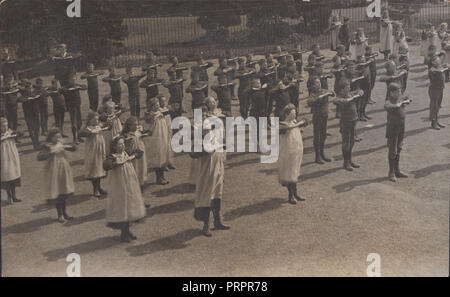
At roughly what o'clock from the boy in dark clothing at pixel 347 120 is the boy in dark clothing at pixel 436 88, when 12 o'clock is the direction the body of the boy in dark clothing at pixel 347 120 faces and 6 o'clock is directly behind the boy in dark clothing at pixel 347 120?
the boy in dark clothing at pixel 436 88 is roughly at 9 o'clock from the boy in dark clothing at pixel 347 120.

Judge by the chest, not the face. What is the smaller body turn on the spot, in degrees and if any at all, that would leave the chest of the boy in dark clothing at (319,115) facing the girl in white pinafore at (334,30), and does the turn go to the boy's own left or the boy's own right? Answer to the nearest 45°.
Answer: approximately 135° to the boy's own left

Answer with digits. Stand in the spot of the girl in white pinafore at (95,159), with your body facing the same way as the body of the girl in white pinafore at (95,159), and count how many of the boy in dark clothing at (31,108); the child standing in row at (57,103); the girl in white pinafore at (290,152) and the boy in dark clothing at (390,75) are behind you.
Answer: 2

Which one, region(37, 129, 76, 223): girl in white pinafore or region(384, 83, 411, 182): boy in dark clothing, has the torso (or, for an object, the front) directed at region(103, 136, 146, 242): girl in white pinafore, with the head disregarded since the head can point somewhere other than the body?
region(37, 129, 76, 223): girl in white pinafore

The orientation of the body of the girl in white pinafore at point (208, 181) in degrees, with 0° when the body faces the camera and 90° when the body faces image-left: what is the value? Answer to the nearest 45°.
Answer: approximately 315°

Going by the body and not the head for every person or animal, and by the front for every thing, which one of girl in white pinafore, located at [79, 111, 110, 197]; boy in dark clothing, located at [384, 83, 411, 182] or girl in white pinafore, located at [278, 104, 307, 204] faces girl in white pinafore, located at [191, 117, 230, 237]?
girl in white pinafore, located at [79, 111, 110, 197]

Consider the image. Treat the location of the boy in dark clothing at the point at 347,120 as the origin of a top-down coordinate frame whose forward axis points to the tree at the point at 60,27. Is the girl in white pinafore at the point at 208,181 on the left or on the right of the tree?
left

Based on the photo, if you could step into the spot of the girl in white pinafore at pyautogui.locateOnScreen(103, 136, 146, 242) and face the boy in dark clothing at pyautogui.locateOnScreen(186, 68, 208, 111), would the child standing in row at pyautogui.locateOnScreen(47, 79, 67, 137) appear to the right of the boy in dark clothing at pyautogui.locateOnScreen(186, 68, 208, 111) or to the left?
left

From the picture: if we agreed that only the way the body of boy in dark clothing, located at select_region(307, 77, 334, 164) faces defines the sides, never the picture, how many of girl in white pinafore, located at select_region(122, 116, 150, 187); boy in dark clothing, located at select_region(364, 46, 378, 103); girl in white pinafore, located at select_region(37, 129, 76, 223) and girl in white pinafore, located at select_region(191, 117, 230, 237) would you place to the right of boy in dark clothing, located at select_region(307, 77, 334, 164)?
3
